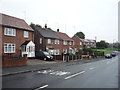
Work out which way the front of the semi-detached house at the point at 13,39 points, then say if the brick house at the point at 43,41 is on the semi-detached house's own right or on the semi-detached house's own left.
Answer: on the semi-detached house's own left

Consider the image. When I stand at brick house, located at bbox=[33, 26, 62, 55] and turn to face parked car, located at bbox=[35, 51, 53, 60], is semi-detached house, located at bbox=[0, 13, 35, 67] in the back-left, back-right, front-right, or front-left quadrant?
front-right

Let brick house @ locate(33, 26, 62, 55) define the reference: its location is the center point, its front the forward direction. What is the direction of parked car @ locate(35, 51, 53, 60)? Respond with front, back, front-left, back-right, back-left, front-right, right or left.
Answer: front-right

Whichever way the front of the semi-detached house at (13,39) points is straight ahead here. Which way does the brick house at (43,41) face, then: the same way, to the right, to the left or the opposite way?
the same way

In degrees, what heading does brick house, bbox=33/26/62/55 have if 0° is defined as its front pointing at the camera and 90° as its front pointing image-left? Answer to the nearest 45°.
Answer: approximately 315°

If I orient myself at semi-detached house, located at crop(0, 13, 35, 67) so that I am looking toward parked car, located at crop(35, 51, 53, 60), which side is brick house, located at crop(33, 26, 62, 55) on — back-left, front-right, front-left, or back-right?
front-left

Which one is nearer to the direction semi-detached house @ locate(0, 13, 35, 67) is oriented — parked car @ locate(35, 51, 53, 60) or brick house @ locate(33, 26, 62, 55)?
the parked car
